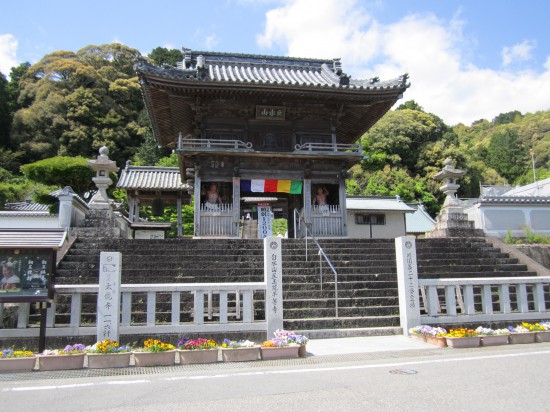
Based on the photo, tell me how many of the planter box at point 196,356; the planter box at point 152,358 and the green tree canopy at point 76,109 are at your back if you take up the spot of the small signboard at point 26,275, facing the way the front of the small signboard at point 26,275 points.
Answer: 1

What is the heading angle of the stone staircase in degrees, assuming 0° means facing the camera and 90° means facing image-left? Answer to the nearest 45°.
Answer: approximately 0°

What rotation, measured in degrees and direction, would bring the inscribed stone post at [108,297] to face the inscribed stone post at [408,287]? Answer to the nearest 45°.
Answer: approximately 90° to its left

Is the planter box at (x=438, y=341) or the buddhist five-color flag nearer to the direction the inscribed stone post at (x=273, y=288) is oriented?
the planter box

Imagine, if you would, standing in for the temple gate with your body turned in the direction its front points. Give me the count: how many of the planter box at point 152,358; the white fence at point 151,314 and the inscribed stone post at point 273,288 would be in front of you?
3

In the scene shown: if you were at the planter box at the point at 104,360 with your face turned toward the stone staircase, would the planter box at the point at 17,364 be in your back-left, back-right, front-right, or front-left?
back-left

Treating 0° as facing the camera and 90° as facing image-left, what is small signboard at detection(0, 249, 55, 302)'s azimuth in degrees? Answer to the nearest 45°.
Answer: approximately 0°

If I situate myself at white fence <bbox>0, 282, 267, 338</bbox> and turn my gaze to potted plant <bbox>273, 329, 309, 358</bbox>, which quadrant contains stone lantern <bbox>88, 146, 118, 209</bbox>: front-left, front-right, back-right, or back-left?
back-left
